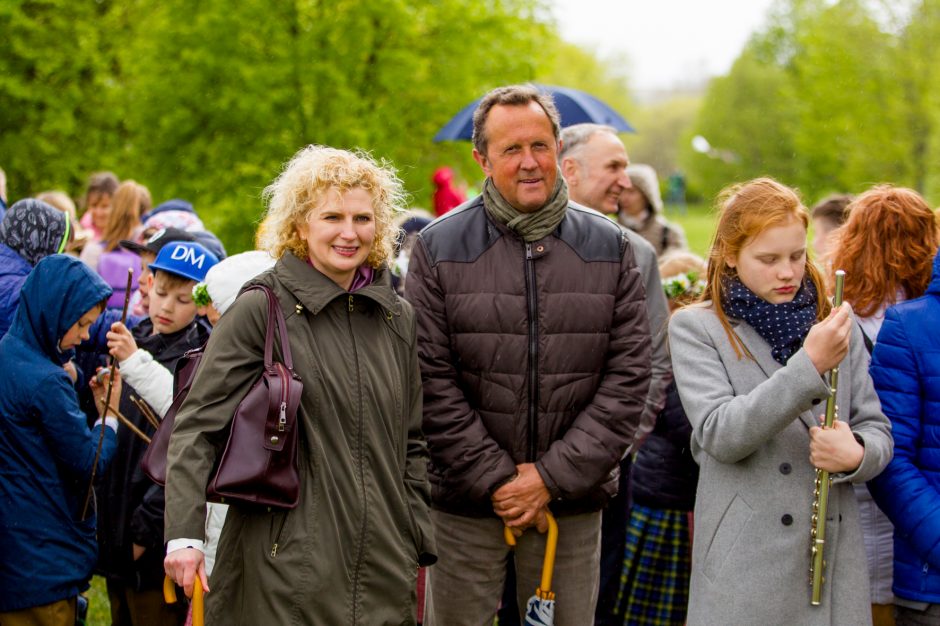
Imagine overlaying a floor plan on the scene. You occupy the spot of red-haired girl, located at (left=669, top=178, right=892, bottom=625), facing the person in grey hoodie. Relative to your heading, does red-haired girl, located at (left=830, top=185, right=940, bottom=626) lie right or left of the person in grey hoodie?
right

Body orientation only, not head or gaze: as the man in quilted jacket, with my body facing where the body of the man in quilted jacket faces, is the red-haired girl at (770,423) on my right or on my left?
on my left

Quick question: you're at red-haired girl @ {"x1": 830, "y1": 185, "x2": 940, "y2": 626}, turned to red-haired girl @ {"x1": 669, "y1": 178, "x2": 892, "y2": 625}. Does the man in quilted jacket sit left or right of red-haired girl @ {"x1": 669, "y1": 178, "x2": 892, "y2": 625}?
right

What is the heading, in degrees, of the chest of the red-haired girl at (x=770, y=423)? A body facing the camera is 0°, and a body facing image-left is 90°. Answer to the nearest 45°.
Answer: approximately 315°

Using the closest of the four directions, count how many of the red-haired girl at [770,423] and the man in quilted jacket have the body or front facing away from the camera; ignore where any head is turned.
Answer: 0

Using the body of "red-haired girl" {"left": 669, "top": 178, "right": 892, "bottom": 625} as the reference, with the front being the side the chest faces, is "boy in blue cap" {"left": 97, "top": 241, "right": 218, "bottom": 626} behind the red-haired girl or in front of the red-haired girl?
behind

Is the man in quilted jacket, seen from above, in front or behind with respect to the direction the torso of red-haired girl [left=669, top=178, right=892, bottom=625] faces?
behind

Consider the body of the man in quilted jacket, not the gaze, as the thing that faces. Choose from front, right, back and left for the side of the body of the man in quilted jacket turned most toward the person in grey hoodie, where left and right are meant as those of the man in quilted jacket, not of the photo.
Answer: back

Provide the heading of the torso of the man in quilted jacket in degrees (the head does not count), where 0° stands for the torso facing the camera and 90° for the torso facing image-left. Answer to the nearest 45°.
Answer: approximately 0°

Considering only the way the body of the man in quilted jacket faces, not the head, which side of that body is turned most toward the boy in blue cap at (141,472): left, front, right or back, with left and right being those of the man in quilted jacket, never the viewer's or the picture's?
right

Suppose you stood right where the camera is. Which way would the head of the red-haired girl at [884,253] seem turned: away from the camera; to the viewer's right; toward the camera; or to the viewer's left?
away from the camera
